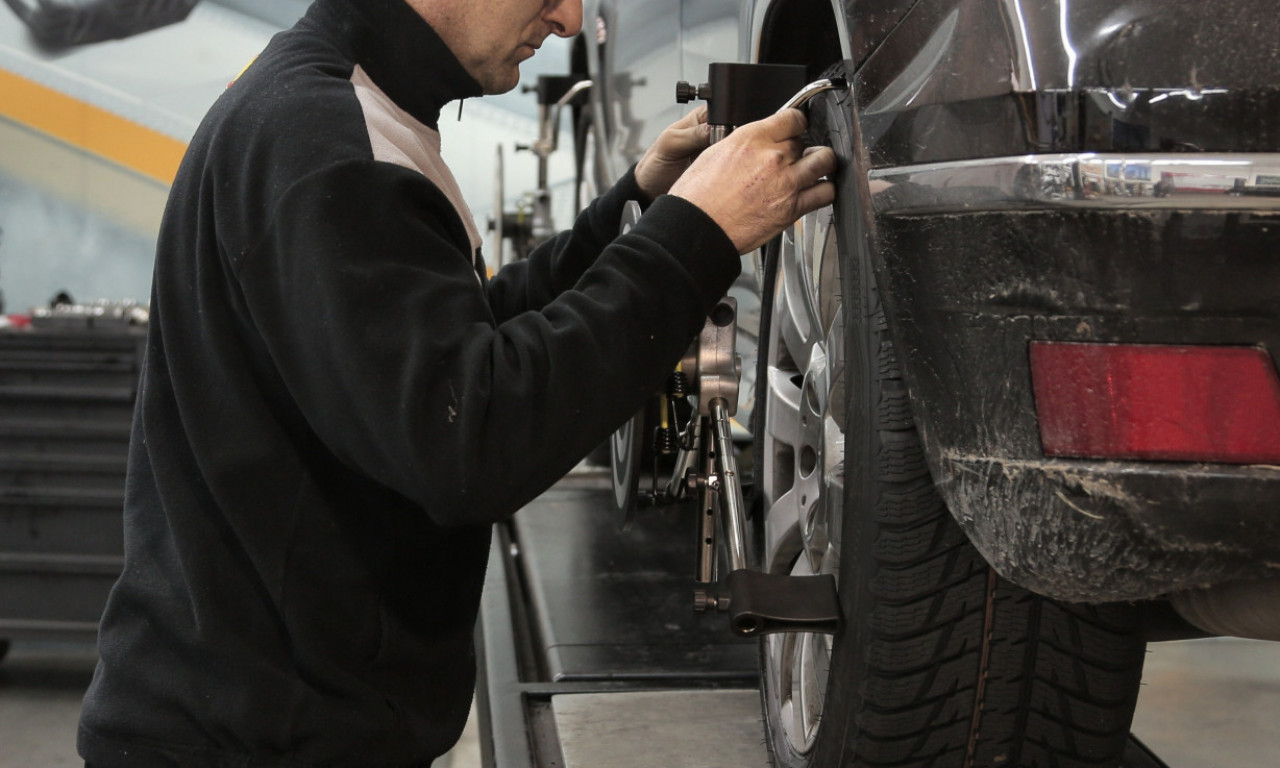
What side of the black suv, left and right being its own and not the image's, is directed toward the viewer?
back

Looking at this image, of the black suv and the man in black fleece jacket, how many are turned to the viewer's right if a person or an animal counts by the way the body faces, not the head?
1

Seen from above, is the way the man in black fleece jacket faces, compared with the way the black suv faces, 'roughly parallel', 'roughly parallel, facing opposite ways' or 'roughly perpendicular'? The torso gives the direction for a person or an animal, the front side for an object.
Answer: roughly perpendicular

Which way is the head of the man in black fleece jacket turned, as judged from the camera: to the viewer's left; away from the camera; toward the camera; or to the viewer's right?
to the viewer's right

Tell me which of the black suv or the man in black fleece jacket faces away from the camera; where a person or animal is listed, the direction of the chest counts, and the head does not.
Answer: the black suv

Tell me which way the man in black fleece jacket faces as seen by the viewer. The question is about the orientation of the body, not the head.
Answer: to the viewer's right
